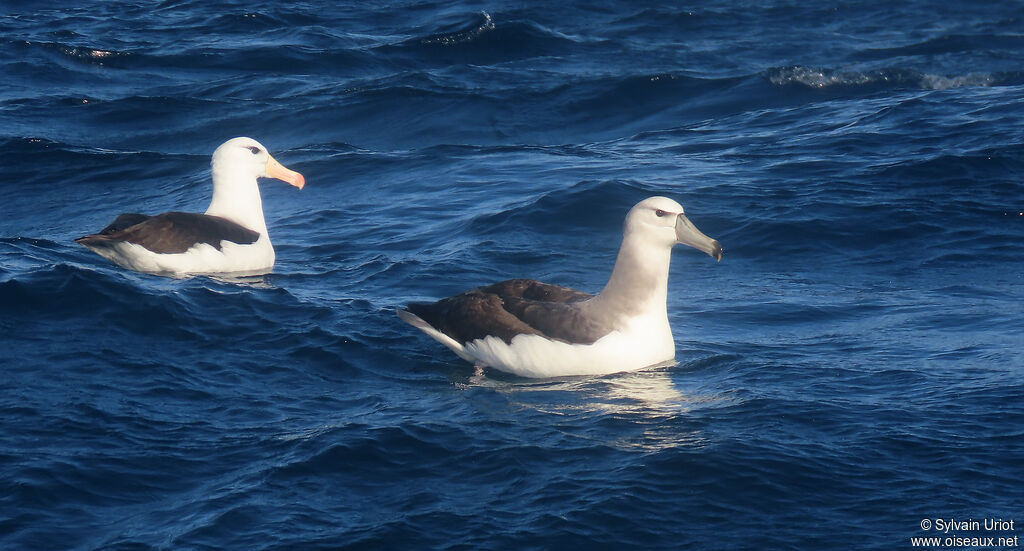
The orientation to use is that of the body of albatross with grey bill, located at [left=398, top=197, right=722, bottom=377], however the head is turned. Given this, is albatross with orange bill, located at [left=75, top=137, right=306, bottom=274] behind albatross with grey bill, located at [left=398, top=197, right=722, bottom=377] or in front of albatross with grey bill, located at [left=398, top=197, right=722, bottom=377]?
behind

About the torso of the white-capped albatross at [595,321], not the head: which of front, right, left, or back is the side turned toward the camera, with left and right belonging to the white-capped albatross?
right

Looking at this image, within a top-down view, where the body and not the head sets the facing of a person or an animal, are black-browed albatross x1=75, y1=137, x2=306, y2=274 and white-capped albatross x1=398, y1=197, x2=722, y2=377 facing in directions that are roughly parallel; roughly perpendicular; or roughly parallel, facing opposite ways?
roughly parallel

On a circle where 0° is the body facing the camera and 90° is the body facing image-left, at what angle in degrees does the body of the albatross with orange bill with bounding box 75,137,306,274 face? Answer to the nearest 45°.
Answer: approximately 270°

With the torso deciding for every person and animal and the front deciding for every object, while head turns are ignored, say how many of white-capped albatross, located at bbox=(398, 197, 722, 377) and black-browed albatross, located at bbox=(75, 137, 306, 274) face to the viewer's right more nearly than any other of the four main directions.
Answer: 2

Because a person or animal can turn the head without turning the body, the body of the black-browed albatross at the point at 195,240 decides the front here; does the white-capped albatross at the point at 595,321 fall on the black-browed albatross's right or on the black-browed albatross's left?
on the black-browed albatross's right
